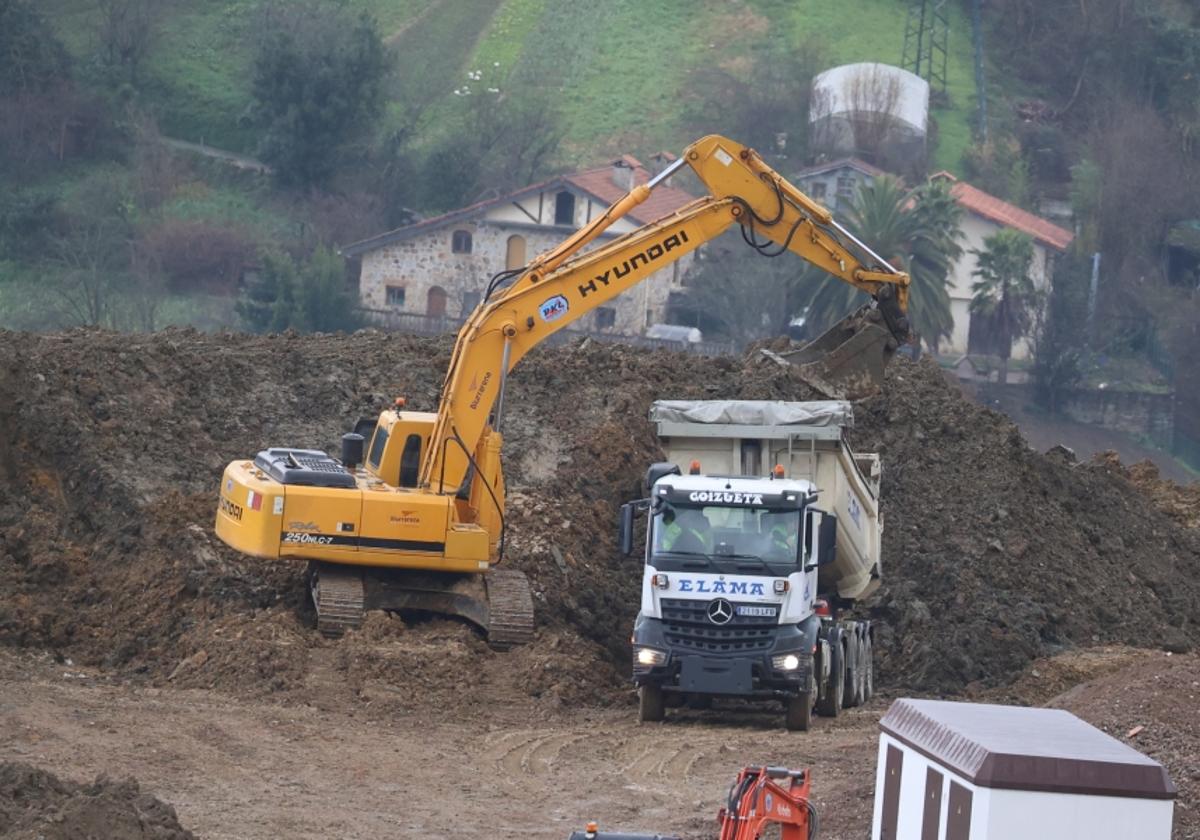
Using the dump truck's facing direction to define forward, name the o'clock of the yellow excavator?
The yellow excavator is roughly at 4 o'clock from the dump truck.

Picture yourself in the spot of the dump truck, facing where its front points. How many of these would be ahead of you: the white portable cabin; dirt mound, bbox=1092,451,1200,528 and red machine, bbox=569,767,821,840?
2

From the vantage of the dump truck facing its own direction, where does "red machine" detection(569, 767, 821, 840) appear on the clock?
The red machine is roughly at 12 o'clock from the dump truck.

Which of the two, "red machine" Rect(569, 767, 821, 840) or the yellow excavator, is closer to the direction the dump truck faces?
the red machine

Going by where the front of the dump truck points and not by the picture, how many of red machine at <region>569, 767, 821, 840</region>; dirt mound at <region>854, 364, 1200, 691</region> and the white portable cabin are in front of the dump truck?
2

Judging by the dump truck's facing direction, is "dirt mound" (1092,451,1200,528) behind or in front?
behind

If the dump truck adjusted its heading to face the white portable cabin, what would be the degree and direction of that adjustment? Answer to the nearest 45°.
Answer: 0° — it already faces it

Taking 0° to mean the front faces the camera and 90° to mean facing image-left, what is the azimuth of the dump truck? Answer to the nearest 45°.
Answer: approximately 0°
